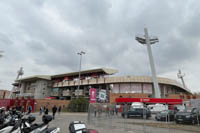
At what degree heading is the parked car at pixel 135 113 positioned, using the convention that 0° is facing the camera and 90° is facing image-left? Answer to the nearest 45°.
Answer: approximately 90°

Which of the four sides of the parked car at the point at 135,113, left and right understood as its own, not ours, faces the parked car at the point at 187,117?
back

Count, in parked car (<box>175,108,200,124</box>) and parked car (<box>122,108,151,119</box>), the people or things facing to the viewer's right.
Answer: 0

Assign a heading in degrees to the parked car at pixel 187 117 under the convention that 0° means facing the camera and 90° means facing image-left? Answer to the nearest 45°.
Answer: approximately 45°
